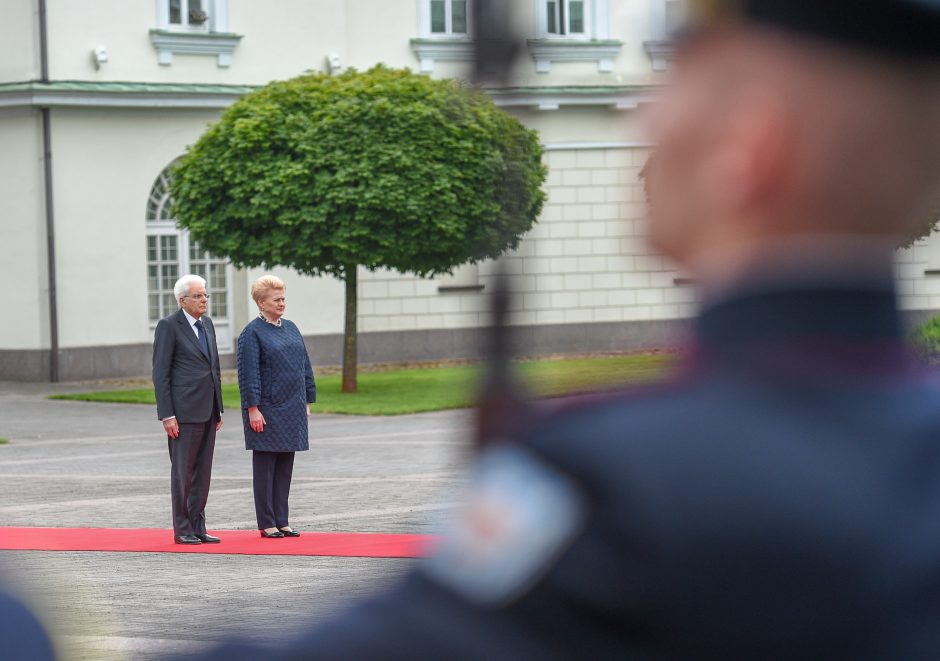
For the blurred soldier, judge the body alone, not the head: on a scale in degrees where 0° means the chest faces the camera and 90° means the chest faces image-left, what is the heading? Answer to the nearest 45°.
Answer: approximately 135°

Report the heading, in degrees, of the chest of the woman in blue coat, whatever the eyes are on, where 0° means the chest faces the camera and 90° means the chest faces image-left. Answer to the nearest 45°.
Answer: approximately 315°

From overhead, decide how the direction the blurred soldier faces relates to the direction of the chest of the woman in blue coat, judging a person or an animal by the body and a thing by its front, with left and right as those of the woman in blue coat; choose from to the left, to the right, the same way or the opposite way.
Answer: the opposite way

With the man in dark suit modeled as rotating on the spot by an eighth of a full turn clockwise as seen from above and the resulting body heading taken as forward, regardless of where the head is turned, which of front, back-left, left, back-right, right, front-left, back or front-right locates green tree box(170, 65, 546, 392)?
back

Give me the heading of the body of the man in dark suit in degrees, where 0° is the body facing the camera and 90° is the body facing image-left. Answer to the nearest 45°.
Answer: approximately 315°

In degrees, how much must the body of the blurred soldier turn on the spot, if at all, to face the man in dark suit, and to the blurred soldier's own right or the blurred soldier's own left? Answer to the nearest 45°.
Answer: approximately 45° to the blurred soldier's own right

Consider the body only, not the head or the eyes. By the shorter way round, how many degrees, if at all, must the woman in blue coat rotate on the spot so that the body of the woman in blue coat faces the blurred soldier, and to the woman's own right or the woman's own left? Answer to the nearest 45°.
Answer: approximately 45° to the woman's own right

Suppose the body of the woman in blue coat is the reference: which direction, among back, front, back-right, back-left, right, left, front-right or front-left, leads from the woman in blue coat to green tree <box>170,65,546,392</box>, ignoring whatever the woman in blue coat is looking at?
back-left

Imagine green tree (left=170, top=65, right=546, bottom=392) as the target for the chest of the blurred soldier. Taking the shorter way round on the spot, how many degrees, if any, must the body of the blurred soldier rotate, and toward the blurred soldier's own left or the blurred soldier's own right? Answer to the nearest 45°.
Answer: approximately 45° to the blurred soldier's own right
